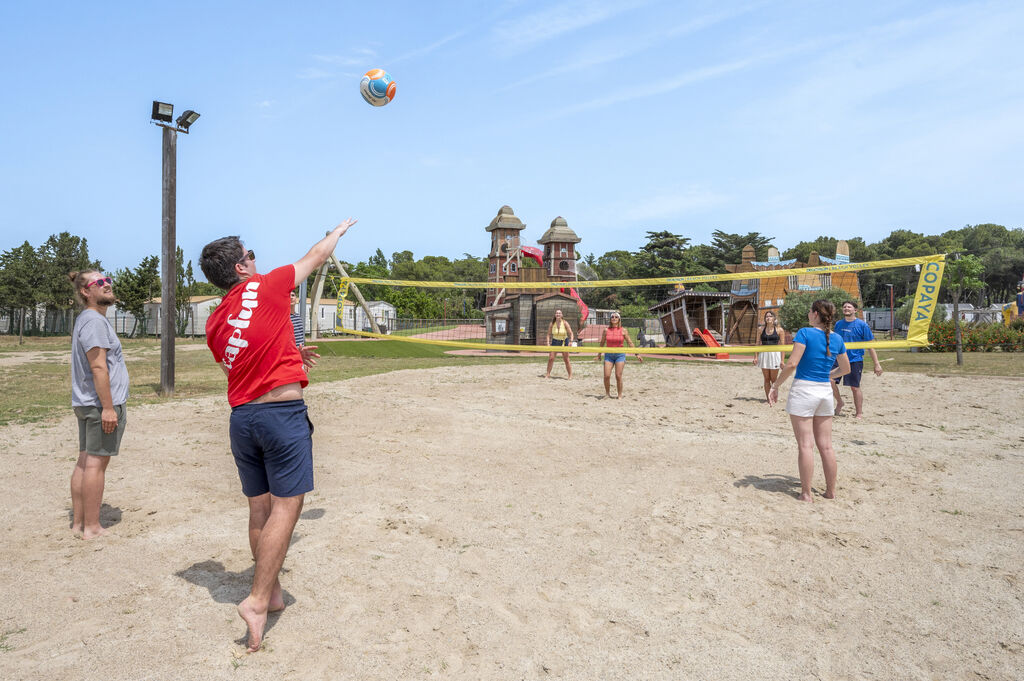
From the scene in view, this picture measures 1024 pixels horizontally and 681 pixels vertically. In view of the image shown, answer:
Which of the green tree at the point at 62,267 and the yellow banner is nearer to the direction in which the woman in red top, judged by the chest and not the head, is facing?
the yellow banner

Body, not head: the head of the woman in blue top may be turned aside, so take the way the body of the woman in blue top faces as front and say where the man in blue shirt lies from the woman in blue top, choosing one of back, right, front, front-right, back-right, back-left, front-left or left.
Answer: front-right

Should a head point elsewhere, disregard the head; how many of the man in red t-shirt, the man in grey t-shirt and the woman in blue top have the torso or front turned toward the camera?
0

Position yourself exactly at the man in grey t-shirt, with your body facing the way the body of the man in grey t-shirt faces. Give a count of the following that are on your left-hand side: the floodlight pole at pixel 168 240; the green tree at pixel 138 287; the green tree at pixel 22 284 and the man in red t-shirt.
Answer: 3

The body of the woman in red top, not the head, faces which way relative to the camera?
toward the camera

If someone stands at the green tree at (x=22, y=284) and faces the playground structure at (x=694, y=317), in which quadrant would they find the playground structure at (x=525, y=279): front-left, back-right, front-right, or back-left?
front-left

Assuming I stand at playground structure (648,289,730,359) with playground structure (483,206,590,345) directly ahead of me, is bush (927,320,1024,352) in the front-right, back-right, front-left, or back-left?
back-right

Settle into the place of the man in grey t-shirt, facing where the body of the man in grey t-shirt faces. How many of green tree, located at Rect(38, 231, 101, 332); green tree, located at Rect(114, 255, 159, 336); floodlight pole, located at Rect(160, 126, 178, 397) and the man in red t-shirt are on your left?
3

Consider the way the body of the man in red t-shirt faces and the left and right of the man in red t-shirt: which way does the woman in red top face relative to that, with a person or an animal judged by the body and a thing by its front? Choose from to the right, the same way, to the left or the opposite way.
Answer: the opposite way

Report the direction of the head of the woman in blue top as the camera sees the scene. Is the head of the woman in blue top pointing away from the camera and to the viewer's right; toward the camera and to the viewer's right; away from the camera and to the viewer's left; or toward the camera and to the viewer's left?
away from the camera and to the viewer's left

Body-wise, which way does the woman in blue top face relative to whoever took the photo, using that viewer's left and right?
facing away from the viewer and to the left of the viewer

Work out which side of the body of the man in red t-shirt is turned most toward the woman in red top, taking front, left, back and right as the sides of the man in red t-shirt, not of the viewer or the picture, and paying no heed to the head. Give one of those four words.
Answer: front

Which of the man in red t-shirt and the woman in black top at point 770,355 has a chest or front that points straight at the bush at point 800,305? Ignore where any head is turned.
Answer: the man in red t-shirt

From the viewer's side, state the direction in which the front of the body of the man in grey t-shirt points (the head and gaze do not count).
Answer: to the viewer's right

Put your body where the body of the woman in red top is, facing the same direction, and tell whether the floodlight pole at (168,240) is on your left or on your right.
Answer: on your right

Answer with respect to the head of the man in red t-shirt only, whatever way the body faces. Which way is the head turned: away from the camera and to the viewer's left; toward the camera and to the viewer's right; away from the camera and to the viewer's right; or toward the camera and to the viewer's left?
away from the camera and to the viewer's right

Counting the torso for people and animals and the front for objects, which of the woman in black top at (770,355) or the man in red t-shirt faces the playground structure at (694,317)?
the man in red t-shirt

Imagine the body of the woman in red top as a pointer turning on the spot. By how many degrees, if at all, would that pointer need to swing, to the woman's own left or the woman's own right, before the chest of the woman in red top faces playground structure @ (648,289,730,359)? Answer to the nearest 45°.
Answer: approximately 180°
